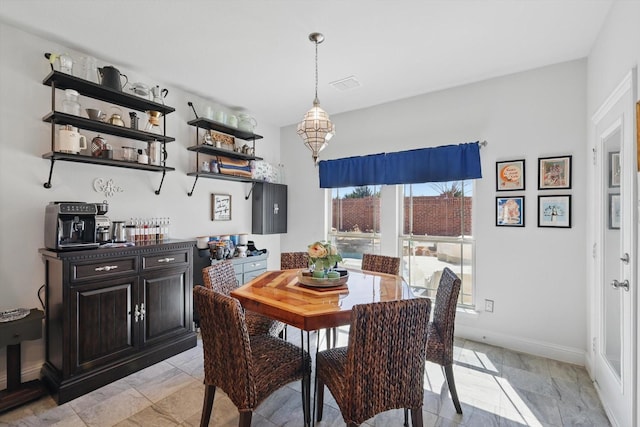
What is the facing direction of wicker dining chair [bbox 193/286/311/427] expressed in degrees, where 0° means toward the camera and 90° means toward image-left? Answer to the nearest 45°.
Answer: approximately 225°

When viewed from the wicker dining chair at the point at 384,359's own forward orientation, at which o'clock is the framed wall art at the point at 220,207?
The framed wall art is roughly at 12 o'clock from the wicker dining chair.

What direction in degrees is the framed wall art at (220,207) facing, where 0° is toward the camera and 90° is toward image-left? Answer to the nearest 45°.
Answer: approximately 315°

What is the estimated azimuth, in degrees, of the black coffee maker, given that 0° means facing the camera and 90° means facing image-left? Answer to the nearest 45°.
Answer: approximately 315°

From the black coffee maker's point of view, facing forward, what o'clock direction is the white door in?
The white door is roughly at 12 o'clock from the black coffee maker.

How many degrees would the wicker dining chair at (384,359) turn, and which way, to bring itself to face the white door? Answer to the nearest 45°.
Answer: approximately 90° to its right

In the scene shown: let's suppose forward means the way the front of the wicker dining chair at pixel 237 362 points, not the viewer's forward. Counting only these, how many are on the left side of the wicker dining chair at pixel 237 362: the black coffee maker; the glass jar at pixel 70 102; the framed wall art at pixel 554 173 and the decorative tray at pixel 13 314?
3

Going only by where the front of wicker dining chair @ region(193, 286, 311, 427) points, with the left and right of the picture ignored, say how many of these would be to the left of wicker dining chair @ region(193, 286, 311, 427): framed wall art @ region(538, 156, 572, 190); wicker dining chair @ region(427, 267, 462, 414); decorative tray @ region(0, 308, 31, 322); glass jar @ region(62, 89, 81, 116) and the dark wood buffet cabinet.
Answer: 3

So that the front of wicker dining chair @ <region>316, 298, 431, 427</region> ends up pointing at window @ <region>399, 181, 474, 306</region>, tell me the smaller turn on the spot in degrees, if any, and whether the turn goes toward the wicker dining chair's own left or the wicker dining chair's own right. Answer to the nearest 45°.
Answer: approximately 45° to the wicker dining chair's own right
